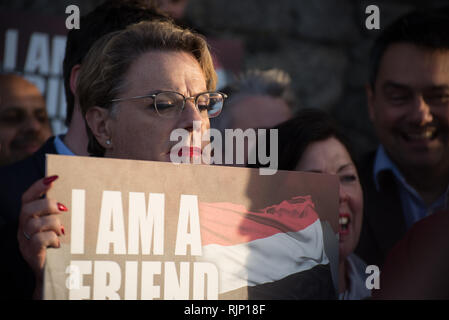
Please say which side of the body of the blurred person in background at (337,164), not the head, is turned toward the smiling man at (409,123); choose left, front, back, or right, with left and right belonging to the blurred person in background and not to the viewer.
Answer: left

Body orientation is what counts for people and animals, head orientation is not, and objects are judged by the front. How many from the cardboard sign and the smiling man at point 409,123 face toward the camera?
2

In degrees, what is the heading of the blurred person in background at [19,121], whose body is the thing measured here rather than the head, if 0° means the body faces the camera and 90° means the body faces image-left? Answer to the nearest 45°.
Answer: approximately 315°

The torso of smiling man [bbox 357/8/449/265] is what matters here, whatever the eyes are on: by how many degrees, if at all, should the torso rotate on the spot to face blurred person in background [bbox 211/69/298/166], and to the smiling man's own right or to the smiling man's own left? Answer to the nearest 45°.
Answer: approximately 135° to the smiling man's own right

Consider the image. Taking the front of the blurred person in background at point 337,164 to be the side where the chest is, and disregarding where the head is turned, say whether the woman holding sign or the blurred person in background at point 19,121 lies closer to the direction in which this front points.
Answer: the woman holding sign

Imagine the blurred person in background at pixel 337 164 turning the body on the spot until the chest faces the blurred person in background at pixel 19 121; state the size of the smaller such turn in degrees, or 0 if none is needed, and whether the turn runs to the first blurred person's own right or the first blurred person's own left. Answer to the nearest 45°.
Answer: approximately 135° to the first blurred person's own right

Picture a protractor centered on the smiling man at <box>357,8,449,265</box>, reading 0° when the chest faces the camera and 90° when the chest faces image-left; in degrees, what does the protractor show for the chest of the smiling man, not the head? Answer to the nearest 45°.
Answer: approximately 0°

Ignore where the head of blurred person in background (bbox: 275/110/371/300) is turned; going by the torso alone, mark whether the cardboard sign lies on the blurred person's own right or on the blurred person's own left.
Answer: on the blurred person's own right

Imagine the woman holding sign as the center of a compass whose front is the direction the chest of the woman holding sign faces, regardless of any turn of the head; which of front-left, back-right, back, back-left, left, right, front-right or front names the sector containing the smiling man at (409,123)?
left
